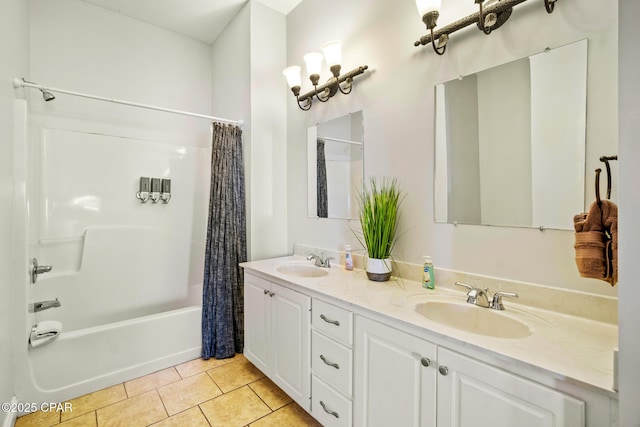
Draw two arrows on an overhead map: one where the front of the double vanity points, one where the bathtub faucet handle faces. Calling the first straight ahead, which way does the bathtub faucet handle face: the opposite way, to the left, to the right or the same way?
the opposite way

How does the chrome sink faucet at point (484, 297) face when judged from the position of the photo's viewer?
facing the viewer and to the left of the viewer

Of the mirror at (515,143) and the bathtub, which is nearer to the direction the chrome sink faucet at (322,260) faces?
the bathtub

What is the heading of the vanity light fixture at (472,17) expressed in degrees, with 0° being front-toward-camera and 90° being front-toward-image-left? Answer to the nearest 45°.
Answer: approximately 45°

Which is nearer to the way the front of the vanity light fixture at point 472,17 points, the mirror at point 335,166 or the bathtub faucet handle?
the bathtub faucet handle

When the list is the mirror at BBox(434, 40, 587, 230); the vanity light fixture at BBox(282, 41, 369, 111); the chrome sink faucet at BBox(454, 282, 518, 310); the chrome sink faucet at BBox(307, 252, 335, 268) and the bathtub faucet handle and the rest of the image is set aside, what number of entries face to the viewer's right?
1

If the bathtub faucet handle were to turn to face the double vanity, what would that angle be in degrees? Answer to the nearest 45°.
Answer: approximately 45° to its right

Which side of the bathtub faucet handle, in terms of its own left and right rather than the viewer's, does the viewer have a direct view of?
right
